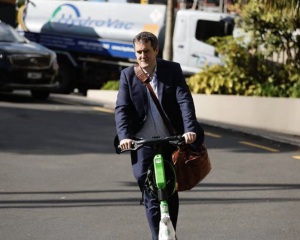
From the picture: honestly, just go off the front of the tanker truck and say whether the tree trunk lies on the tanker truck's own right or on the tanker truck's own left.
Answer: on the tanker truck's own right

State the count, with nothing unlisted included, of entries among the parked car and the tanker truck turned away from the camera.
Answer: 0

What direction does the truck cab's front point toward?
to the viewer's right

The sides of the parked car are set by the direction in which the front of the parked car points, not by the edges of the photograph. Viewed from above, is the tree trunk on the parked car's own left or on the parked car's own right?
on the parked car's own left

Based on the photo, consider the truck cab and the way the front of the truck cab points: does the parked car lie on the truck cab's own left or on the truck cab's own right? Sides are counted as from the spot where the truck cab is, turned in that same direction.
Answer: on the truck cab's own right

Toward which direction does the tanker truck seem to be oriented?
to the viewer's right

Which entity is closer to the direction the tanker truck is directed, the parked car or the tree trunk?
the tree trunk

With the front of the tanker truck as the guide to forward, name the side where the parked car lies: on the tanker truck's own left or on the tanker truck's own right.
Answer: on the tanker truck's own right
